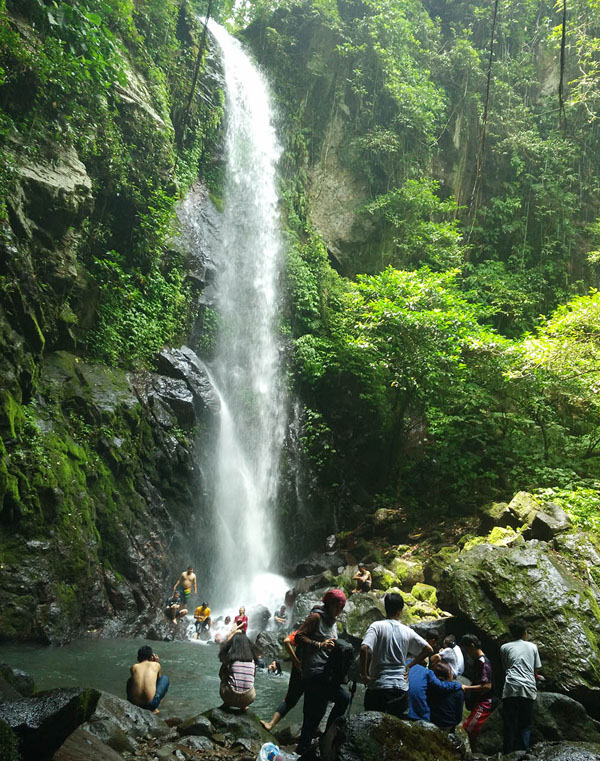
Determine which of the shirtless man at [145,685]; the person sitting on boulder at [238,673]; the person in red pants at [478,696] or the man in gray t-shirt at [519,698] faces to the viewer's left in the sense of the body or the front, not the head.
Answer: the person in red pants at [478,696]

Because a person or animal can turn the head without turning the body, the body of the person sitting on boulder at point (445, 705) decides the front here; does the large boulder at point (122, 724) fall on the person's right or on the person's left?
on the person's left

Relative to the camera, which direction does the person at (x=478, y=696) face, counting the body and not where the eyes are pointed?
to the viewer's left

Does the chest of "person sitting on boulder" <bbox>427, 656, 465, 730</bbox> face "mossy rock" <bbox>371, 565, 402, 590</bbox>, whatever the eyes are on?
yes

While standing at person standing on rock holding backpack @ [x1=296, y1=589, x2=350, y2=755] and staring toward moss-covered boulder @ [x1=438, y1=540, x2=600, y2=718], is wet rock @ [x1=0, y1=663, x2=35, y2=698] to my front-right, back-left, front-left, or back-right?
back-left

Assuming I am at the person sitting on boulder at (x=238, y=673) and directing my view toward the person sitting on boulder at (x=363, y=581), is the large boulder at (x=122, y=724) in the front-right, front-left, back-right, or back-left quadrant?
back-left

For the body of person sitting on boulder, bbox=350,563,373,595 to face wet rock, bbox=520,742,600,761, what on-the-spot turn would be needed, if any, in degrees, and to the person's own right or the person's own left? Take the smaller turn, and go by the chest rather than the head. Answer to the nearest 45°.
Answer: approximately 45° to the person's own left

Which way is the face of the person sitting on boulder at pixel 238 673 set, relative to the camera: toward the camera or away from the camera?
away from the camera

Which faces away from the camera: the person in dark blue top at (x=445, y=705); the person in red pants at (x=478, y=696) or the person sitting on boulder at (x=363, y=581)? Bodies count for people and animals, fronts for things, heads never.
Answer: the person in dark blue top at (x=445, y=705)

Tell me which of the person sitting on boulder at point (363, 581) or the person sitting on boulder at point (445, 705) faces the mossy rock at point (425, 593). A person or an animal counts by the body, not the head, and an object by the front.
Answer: the person sitting on boulder at point (445, 705)

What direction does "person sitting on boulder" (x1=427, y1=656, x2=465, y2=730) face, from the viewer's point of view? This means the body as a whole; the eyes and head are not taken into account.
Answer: away from the camera

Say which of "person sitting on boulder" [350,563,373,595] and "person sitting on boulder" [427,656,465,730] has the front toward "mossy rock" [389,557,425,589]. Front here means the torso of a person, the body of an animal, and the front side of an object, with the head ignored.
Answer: "person sitting on boulder" [427,656,465,730]

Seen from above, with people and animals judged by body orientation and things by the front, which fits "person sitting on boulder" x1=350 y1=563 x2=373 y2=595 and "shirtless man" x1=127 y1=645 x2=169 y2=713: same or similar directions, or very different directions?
very different directions

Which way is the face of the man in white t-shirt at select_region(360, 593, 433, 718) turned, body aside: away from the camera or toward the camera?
away from the camera
